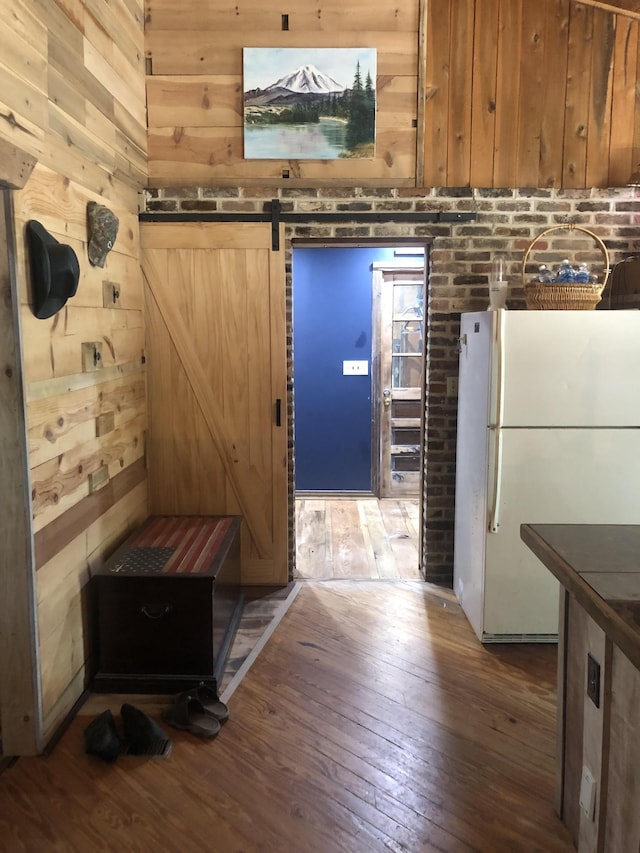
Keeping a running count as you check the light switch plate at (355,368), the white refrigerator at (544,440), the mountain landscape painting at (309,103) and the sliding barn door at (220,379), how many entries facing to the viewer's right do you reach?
0

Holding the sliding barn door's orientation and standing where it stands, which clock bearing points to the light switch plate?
The light switch plate is roughly at 7 o'clock from the sliding barn door.

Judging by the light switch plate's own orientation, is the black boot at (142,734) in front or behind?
in front

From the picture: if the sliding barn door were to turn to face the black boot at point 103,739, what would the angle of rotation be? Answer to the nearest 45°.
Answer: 0° — it already faces it

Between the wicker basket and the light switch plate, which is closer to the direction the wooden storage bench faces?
the wicker basket

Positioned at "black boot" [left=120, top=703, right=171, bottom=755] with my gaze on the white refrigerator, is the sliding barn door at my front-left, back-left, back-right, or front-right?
front-left

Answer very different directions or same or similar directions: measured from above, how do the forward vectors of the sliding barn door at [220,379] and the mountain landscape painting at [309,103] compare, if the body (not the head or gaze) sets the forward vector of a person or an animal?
same or similar directions

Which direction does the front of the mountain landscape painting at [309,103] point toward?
toward the camera

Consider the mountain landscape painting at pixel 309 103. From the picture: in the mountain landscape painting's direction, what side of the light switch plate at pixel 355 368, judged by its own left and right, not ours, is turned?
front
